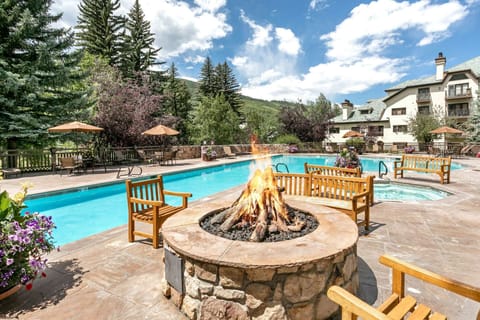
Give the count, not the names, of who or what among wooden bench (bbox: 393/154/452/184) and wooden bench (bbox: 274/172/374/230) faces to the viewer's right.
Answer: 0

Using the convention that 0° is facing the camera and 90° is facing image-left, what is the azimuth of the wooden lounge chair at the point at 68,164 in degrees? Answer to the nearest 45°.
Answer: approximately 315°

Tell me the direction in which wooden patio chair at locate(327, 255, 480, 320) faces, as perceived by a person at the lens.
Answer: facing away from the viewer and to the left of the viewer

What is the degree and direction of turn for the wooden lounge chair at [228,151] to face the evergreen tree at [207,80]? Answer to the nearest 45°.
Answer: approximately 135° to its left

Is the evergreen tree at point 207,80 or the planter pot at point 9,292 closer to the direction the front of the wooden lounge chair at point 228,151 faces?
the planter pot

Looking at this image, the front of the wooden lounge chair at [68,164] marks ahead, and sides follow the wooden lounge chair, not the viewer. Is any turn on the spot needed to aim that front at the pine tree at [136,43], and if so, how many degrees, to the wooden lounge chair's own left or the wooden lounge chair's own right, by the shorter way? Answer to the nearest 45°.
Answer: approximately 135° to the wooden lounge chair's own left

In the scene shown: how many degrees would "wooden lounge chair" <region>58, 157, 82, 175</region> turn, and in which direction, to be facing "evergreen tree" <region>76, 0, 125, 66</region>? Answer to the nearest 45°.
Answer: approximately 135° to its left

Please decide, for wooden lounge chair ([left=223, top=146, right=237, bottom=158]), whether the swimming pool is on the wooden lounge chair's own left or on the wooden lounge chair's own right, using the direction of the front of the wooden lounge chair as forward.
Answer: on the wooden lounge chair's own right

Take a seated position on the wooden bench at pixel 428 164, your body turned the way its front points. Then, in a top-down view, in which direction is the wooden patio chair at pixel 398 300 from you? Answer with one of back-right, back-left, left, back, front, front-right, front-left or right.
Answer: front-left

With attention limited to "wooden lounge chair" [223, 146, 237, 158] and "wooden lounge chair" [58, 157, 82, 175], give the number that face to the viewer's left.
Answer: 0

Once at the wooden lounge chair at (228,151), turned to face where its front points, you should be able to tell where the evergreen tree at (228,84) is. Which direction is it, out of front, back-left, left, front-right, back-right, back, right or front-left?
back-left
